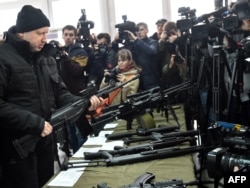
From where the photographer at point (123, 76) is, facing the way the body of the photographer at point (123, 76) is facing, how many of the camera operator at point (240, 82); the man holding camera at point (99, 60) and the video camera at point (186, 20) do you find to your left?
2

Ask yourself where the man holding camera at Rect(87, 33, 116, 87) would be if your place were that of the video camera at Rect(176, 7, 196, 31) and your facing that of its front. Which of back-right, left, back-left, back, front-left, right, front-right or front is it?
right

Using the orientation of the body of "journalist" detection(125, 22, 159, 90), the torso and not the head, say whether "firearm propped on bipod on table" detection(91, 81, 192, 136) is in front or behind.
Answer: in front

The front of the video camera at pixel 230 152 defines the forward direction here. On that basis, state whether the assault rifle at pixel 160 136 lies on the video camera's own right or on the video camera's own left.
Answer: on the video camera's own right

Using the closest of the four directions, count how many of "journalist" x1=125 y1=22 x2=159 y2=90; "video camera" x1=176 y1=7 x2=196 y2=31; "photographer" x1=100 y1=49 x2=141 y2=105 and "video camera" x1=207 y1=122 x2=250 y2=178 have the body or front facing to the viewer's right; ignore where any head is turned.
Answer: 0

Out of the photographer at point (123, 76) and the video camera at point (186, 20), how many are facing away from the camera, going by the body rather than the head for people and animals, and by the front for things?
0

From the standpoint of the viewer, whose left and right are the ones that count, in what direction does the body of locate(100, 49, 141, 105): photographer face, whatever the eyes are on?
facing the viewer and to the left of the viewer

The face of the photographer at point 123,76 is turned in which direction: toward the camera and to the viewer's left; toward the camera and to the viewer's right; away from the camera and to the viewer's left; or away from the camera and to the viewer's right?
toward the camera and to the viewer's left

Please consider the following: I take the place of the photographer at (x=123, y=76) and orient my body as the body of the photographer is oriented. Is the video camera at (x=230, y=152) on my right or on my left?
on my left

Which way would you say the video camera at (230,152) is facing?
to the viewer's left

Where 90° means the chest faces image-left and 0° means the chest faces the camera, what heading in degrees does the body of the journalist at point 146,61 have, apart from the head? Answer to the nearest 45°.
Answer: approximately 45°

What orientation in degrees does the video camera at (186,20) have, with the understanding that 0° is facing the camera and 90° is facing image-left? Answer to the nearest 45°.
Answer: approximately 45°

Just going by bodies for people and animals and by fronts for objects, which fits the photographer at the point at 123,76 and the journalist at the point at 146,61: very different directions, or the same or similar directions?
same or similar directions

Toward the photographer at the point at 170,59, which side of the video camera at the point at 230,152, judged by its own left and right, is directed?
right

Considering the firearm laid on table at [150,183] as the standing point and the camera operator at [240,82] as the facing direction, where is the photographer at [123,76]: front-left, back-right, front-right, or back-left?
front-left

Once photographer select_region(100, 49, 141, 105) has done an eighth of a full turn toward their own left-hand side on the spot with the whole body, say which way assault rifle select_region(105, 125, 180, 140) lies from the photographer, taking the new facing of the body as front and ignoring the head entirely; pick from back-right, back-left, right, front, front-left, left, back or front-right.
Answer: front

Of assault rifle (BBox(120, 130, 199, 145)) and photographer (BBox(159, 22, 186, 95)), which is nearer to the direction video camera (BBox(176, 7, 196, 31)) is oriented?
the assault rifle
